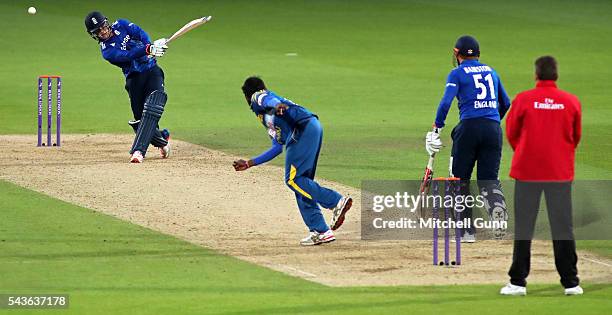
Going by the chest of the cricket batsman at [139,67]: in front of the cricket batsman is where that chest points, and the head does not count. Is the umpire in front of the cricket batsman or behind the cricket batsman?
in front

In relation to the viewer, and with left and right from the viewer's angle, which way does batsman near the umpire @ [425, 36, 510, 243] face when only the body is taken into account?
facing away from the viewer and to the left of the viewer

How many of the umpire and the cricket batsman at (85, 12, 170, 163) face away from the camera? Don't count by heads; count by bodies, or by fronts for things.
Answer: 1

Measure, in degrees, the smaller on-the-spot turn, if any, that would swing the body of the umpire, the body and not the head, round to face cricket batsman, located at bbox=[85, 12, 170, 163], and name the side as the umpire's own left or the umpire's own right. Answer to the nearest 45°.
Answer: approximately 45° to the umpire's own left

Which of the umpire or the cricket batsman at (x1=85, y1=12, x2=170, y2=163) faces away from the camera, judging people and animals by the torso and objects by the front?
the umpire

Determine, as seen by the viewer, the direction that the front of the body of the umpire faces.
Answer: away from the camera

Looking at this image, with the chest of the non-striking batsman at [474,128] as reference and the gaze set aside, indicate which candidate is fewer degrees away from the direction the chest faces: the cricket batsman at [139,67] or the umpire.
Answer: the cricket batsman
